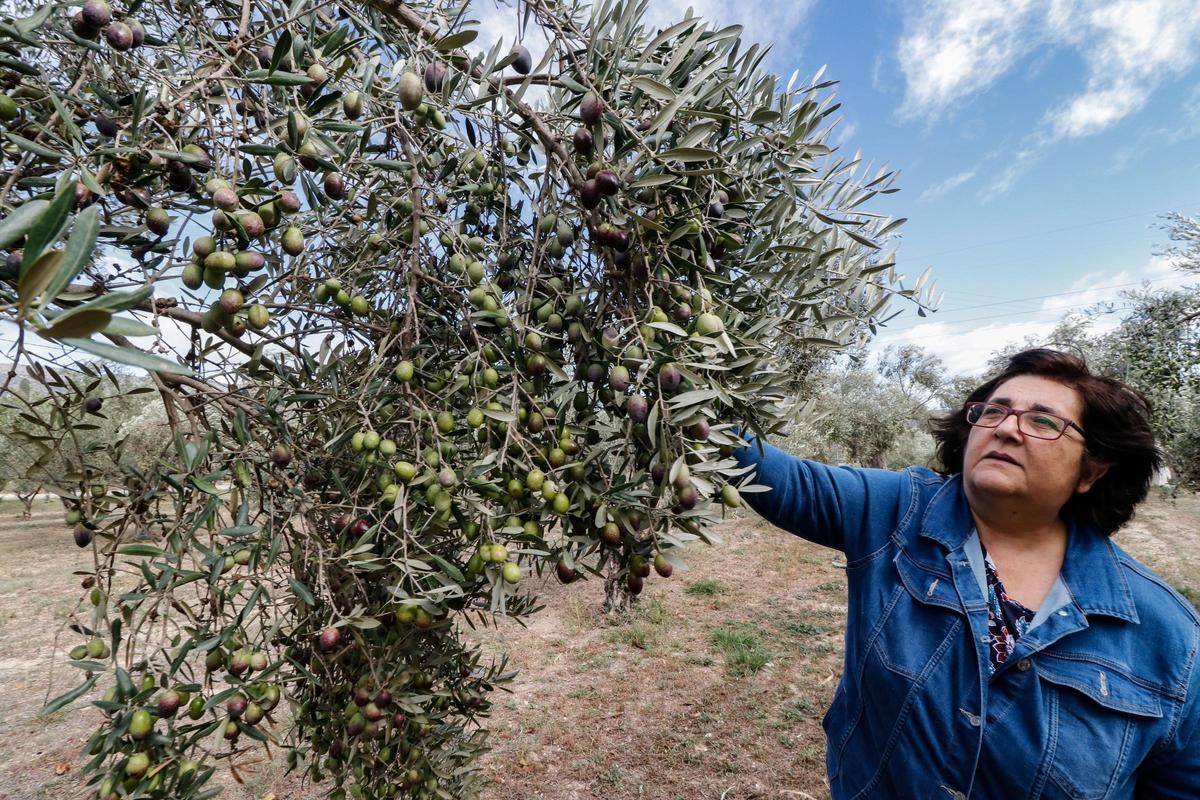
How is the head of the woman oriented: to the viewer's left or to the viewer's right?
to the viewer's left

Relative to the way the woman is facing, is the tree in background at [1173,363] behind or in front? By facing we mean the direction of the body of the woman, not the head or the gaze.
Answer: behind

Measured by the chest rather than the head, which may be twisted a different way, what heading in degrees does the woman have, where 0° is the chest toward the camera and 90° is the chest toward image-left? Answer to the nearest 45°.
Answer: approximately 45°

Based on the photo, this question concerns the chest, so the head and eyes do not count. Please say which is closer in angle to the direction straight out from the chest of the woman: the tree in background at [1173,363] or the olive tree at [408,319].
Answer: the olive tree
